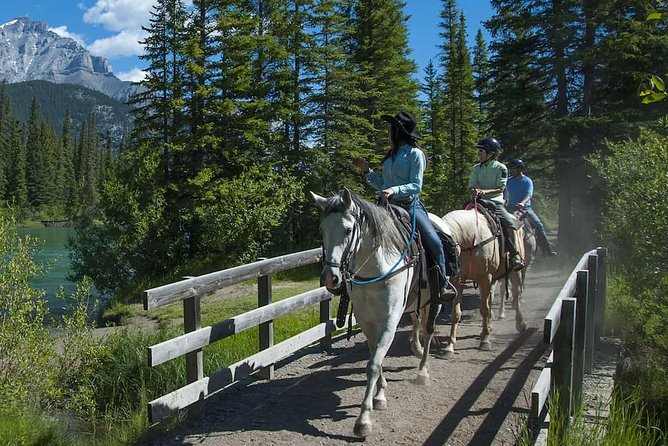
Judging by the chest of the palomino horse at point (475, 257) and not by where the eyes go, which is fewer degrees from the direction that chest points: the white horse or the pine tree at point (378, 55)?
the white horse

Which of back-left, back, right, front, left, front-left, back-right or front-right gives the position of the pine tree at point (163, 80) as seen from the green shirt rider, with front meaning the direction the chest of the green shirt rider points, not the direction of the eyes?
right

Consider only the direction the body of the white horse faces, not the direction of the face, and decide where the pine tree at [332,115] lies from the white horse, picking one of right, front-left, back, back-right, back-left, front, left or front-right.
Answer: back-right

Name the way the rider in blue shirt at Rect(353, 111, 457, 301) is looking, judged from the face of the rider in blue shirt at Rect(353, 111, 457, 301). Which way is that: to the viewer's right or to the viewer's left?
to the viewer's left

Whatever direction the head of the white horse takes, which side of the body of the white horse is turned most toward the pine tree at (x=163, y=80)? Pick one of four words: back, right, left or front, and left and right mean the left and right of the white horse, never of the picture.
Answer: right

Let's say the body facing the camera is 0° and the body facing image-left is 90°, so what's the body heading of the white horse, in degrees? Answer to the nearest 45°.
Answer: approximately 45°

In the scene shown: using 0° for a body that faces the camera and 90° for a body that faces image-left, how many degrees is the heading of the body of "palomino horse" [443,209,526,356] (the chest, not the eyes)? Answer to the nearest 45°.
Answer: approximately 45°

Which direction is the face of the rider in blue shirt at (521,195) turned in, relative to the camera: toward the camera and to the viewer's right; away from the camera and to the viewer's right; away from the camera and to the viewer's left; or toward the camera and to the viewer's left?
toward the camera and to the viewer's left

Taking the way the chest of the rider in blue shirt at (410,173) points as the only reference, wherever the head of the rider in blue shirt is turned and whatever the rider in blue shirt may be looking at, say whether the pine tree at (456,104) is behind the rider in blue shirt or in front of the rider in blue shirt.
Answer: behind

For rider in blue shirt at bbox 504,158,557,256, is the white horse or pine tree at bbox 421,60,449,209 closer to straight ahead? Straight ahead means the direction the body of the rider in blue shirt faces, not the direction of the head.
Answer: the white horse

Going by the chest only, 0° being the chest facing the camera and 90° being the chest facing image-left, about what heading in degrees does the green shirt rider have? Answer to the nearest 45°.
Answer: approximately 45°

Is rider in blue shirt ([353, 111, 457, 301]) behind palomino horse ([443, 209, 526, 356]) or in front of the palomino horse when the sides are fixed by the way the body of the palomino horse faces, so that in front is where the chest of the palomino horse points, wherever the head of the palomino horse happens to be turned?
in front

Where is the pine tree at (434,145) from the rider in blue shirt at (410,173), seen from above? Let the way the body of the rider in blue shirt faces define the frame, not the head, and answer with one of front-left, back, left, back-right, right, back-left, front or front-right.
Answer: back-right

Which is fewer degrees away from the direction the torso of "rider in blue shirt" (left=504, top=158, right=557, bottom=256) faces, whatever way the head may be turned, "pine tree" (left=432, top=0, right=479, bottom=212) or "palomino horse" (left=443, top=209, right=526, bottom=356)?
the palomino horse

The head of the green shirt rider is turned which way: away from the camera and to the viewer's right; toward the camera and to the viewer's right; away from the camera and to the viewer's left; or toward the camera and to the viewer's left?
toward the camera and to the viewer's left

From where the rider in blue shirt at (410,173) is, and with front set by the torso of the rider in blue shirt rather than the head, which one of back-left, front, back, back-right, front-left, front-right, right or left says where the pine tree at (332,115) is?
back-right
